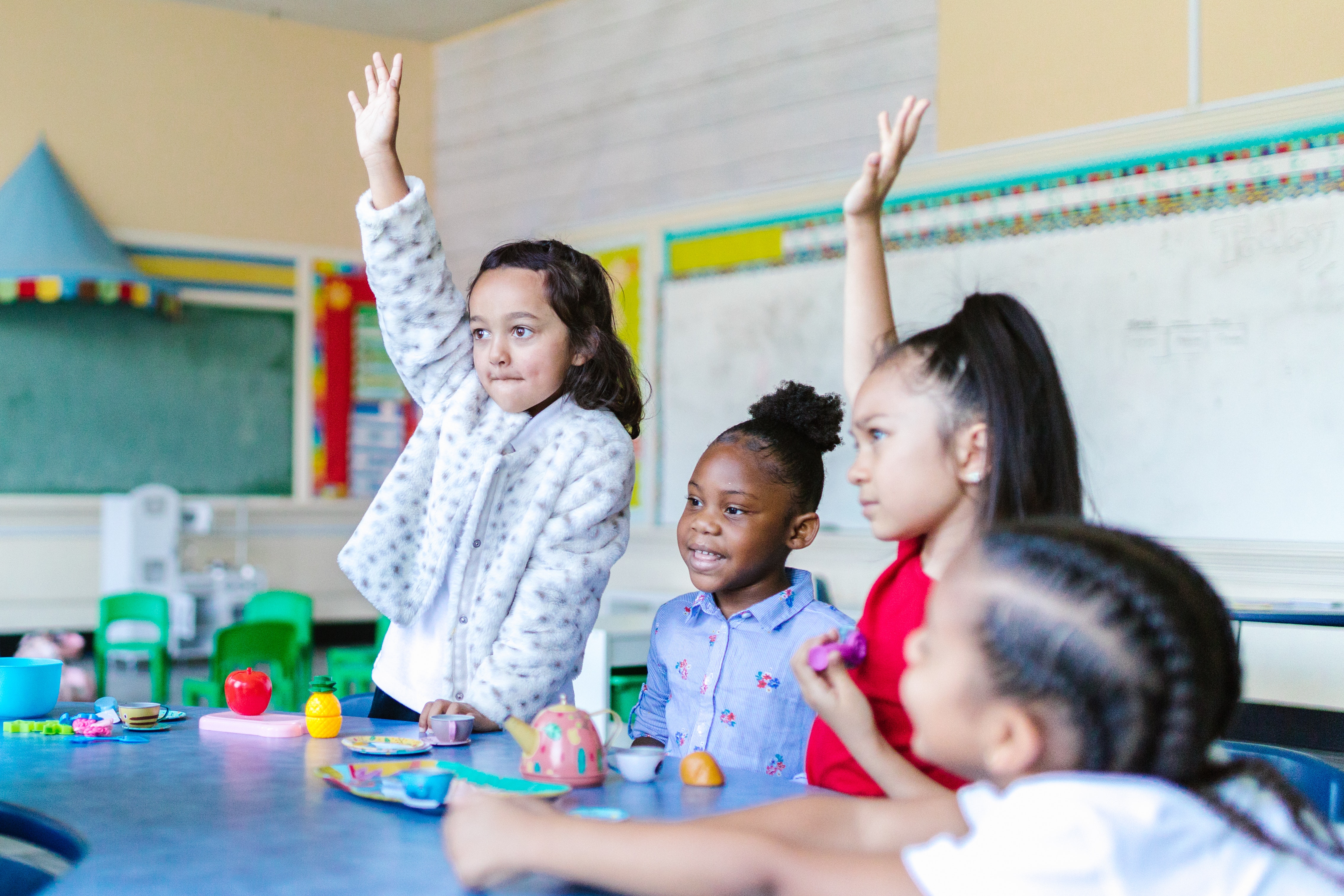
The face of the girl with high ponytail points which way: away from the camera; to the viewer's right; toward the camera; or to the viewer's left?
to the viewer's left

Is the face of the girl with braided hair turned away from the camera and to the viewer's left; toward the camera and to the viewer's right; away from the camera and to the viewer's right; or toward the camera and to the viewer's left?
away from the camera and to the viewer's left

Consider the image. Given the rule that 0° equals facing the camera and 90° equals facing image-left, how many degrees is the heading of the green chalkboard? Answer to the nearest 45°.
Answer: approximately 0°

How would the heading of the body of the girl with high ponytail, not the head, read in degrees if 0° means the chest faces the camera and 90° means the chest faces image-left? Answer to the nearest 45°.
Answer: approximately 90°

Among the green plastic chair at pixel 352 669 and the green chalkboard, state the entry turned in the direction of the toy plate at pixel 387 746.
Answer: the green chalkboard

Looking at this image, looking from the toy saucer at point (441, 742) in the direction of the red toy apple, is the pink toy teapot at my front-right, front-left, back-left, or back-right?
back-left

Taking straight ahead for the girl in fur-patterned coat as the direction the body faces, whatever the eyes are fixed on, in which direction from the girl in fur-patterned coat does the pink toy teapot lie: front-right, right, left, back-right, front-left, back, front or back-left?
front-left

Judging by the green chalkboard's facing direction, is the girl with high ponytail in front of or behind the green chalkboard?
in front
